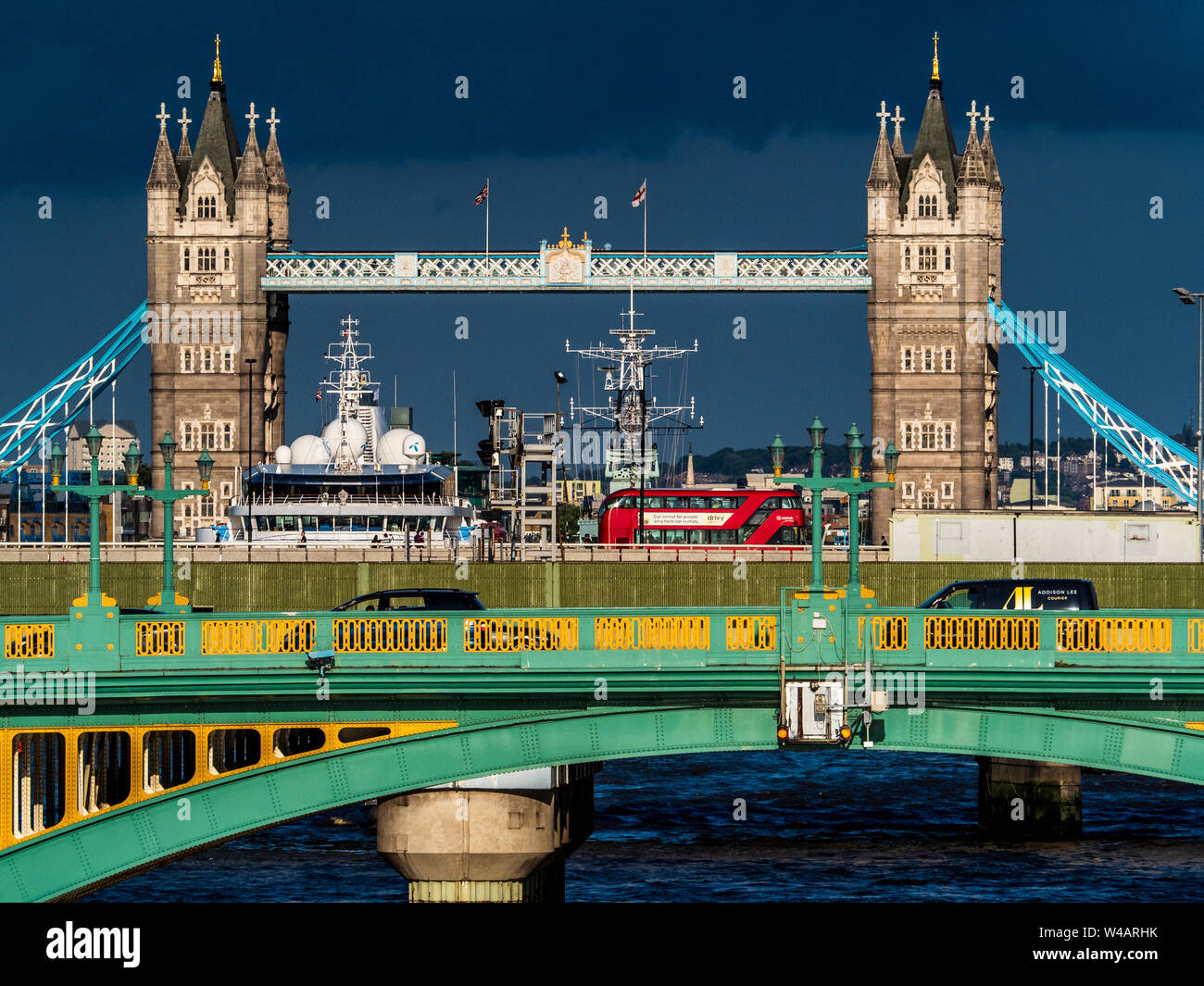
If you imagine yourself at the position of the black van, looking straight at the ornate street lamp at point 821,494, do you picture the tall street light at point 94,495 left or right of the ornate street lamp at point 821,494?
right

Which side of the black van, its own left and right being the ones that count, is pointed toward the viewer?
left

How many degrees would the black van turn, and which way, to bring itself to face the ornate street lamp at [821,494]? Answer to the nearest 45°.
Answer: approximately 45° to its left

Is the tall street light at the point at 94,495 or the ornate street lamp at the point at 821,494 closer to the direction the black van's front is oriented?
the tall street light

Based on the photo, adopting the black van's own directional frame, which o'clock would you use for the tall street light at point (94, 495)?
The tall street light is roughly at 11 o'clock from the black van.
